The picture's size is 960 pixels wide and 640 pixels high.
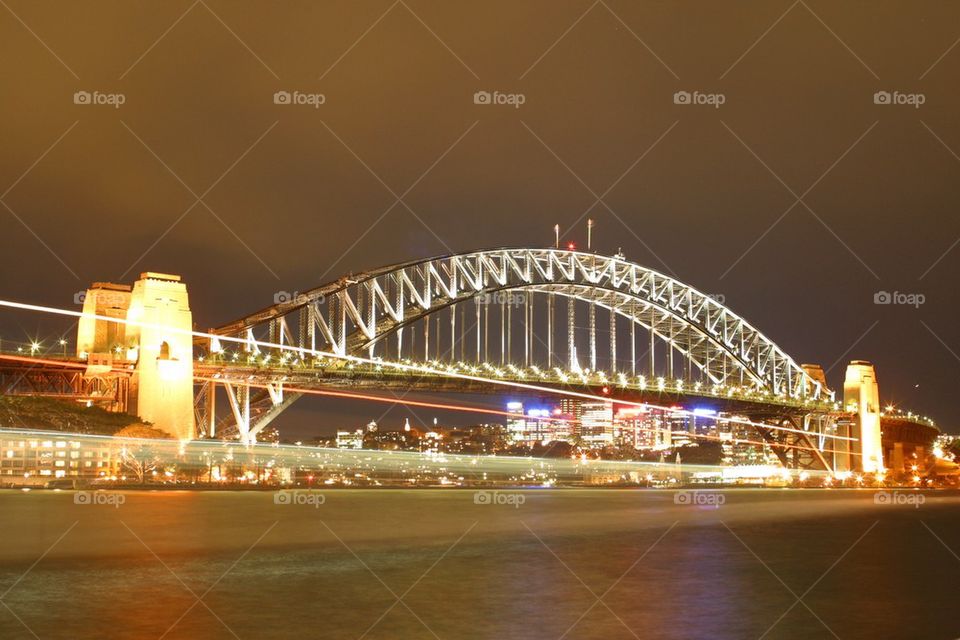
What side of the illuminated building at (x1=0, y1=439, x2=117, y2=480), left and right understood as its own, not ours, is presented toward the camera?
front
